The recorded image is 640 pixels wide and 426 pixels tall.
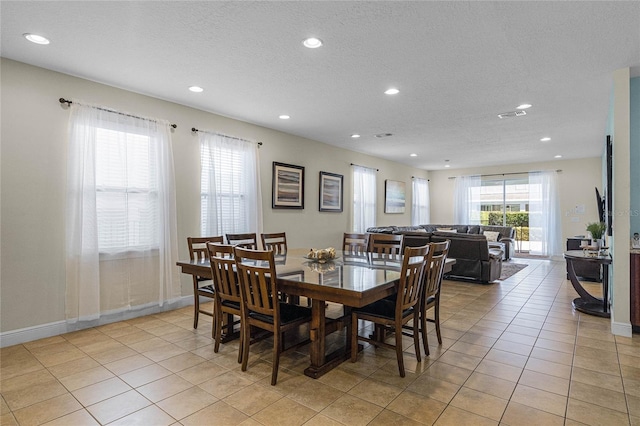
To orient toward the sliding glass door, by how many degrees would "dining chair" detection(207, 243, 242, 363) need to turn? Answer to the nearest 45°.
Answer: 0° — it already faces it

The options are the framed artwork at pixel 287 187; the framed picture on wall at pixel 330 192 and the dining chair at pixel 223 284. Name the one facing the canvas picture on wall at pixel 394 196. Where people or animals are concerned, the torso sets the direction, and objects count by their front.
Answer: the dining chair

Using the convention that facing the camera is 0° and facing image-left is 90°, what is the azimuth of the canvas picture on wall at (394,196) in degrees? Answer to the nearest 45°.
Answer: approximately 315°

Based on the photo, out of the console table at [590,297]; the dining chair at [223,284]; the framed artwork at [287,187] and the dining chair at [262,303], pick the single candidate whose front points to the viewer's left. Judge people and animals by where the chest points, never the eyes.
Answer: the console table

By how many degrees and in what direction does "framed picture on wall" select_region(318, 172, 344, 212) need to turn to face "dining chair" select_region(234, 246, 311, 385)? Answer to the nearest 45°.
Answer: approximately 45° to its right

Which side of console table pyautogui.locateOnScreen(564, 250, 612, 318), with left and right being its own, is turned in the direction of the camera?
left

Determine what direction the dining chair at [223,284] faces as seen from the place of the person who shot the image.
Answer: facing away from the viewer and to the right of the viewer

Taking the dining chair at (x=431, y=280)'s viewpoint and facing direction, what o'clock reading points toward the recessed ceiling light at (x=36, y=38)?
The recessed ceiling light is roughly at 10 o'clock from the dining chair.

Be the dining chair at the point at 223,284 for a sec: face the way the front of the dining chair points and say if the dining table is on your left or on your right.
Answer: on your right
